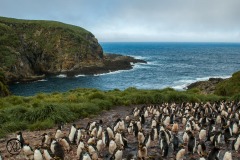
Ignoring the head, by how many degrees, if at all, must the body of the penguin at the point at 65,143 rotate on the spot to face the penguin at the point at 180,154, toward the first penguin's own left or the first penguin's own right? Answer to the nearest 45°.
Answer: approximately 90° to the first penguin's own left

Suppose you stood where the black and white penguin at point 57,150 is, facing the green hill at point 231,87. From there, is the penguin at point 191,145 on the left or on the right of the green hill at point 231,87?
right

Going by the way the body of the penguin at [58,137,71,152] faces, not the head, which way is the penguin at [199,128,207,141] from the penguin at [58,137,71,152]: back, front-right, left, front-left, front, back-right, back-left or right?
back-left

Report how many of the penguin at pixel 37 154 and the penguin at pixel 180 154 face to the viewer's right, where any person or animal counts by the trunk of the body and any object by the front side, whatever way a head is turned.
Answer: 0

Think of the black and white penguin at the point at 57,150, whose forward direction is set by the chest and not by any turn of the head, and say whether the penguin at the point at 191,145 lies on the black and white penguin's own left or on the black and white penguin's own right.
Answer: on the black and white penguin's own right

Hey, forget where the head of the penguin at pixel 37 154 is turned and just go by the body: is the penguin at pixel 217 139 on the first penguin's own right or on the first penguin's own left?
on the first penguin's own left

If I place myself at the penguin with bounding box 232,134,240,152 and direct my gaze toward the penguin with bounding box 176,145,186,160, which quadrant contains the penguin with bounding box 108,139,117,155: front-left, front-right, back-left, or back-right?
front-right

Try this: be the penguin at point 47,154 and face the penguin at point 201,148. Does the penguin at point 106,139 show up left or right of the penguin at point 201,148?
left

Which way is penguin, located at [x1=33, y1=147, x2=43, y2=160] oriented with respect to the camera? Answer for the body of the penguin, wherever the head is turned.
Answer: toward the camera

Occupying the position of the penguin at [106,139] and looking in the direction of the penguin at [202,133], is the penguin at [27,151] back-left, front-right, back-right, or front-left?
back-right

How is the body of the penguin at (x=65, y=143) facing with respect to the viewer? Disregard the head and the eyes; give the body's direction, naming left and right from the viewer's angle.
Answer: facing the viewer and to the left of the viewer

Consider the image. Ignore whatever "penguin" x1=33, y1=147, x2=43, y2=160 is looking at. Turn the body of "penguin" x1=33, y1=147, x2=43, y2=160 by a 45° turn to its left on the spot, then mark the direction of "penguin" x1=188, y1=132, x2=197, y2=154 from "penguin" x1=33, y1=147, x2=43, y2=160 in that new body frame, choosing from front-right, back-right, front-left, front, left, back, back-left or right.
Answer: front-left

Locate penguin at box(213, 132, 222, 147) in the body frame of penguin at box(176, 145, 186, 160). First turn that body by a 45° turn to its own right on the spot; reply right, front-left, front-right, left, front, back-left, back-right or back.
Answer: back-right

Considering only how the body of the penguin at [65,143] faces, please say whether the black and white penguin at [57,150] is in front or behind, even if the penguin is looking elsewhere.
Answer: in front

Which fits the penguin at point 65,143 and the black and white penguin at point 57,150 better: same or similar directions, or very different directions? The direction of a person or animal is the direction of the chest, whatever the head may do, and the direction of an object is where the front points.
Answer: same or similar directions

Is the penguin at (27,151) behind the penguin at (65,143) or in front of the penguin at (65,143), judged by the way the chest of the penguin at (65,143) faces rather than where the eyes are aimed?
in front

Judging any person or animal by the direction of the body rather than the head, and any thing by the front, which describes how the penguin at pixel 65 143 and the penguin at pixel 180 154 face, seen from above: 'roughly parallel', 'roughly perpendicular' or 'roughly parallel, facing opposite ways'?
roughly parallel

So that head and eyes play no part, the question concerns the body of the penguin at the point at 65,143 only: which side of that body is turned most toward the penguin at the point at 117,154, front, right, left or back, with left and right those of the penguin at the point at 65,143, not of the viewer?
left
